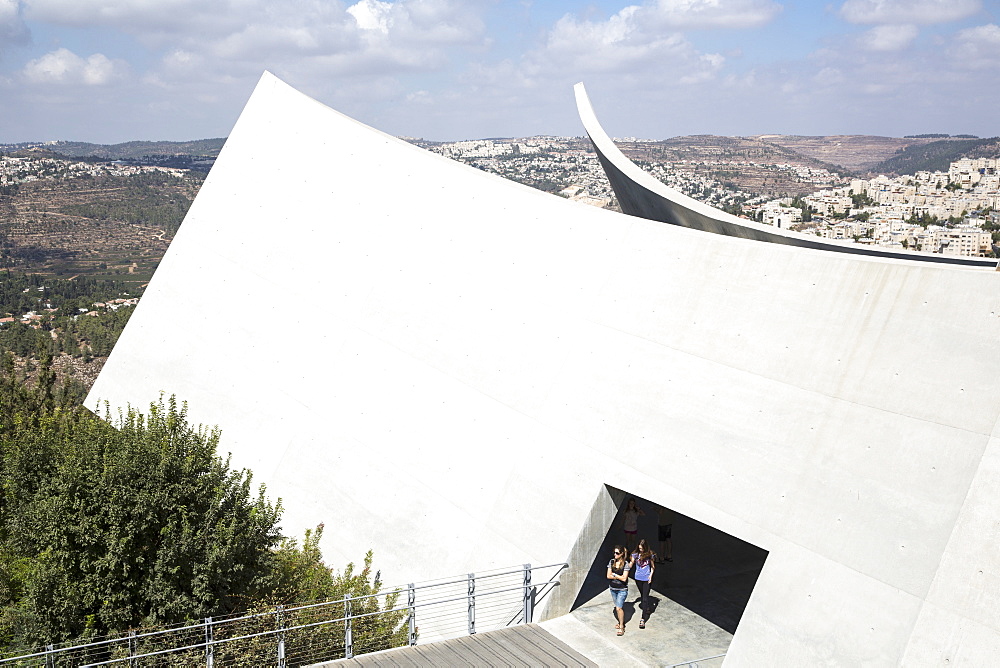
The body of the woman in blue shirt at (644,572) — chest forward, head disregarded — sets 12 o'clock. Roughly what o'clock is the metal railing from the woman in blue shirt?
The metal railing is roughly at 2 o'clock from the woman in blue shirt.

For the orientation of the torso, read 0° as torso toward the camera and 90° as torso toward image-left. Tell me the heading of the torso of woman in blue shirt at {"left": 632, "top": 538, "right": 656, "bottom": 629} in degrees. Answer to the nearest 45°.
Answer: approximately 0°

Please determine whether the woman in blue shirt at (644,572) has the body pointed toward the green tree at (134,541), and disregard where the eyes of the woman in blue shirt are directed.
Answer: no
